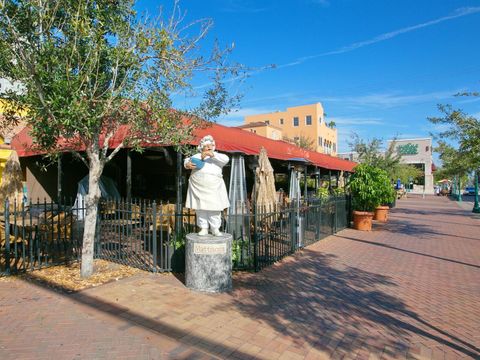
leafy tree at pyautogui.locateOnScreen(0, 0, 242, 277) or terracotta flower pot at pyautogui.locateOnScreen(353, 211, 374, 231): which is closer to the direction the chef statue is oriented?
the leafy tree

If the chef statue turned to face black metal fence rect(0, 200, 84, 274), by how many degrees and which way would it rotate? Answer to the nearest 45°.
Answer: approximately 135° to its right

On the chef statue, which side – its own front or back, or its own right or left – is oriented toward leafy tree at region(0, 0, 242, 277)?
right

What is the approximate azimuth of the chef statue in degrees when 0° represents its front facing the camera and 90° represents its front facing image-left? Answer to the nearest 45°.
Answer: approximately 0°

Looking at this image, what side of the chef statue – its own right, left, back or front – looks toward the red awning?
back

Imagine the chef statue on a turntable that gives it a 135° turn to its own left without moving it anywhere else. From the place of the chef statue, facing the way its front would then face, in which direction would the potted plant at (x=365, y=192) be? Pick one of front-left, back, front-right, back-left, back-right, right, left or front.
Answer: front

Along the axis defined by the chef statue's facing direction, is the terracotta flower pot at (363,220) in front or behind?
behind

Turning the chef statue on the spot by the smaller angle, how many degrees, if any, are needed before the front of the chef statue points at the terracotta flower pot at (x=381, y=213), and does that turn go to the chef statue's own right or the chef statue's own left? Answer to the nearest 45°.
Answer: approximately 135° to the chef statue's own left

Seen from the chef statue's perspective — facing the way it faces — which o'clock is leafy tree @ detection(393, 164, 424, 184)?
The leafy tree is roughly at 7 o'clock from the chef statue.

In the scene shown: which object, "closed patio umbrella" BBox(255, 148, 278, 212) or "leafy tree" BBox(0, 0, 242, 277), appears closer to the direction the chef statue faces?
the leafy tree

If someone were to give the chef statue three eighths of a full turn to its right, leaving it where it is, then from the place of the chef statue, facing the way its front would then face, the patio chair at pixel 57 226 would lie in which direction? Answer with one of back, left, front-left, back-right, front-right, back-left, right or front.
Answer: front
